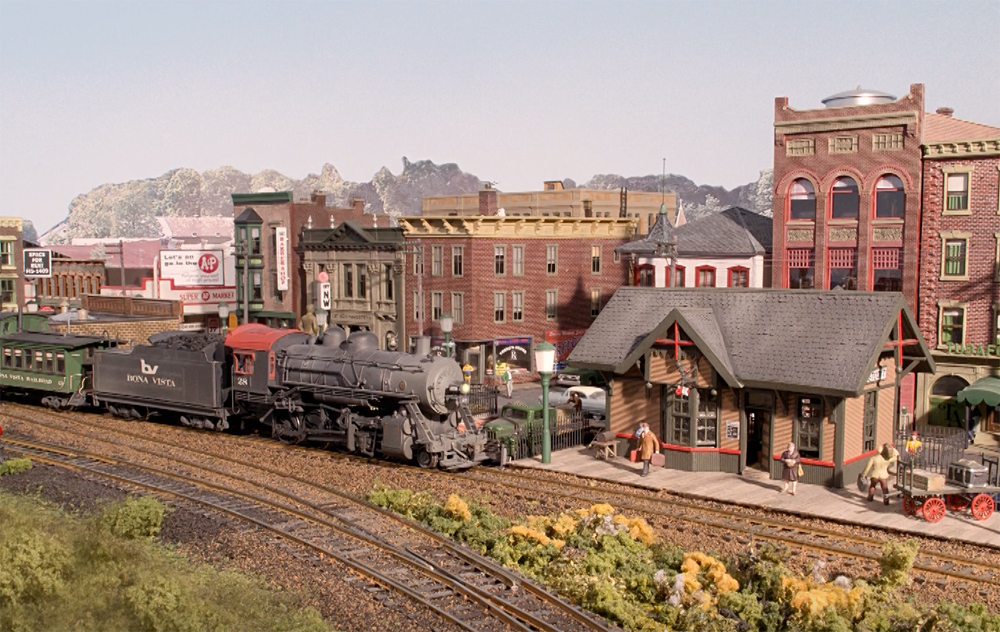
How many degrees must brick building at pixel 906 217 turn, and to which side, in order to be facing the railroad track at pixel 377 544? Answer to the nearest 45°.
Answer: approximately 45° to its right

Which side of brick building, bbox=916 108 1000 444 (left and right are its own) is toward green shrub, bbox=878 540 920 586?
front

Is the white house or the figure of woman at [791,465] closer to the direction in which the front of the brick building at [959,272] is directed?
the figure of woman

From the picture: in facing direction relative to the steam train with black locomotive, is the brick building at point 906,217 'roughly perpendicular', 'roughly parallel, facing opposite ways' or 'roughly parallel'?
roughly perpendicular

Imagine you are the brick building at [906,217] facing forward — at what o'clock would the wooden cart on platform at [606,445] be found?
The wooden cart on platform is roughly at 1 o'clock from the brick building.

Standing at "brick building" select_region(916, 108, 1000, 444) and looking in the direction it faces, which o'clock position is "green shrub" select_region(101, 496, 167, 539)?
The green shrub is roughly at 1 o'clock from the brick building.

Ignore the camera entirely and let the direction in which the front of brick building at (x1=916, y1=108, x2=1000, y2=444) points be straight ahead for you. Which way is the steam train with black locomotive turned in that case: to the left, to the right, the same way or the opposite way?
to the left

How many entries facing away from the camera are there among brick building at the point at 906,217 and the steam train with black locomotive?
0

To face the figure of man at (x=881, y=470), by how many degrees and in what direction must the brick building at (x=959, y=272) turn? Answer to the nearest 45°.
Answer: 0° — it already faces it

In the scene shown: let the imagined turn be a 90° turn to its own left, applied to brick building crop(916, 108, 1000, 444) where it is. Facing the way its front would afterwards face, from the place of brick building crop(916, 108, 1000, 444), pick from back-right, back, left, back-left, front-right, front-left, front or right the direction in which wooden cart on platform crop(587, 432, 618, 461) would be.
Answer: back-right

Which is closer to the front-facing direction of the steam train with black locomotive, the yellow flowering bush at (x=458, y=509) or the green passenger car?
the yellow flowering bush

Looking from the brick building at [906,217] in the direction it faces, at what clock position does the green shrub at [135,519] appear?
The green shrub is roughly at 1 o'clock from the brick building.

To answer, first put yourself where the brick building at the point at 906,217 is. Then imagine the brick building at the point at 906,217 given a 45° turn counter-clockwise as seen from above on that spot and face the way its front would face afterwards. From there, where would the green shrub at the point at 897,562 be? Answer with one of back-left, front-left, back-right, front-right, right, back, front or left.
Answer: front-right

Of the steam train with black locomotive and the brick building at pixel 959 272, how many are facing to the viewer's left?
0
